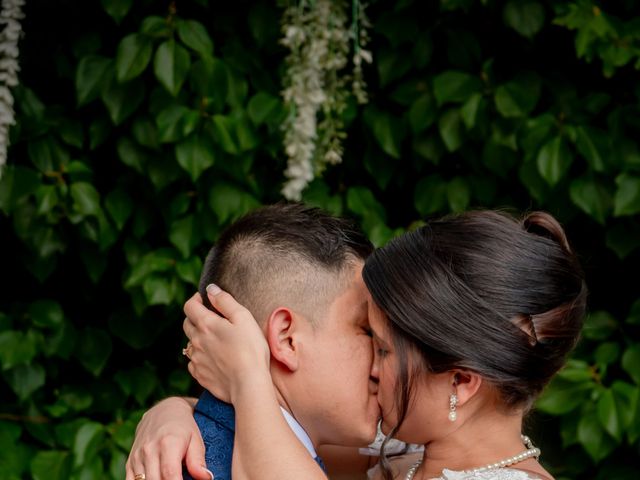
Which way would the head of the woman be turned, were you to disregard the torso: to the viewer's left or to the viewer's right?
to the viewer's left

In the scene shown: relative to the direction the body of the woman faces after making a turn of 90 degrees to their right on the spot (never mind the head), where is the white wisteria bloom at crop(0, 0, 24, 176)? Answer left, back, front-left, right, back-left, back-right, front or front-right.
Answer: front-left

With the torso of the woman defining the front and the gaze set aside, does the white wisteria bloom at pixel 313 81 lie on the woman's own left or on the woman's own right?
on the woman's own right

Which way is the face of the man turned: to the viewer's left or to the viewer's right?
to the viewer's right

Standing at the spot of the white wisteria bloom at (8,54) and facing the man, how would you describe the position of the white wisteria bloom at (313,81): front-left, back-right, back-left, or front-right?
front-left

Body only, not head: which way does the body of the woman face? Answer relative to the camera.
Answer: to the viewer's left
